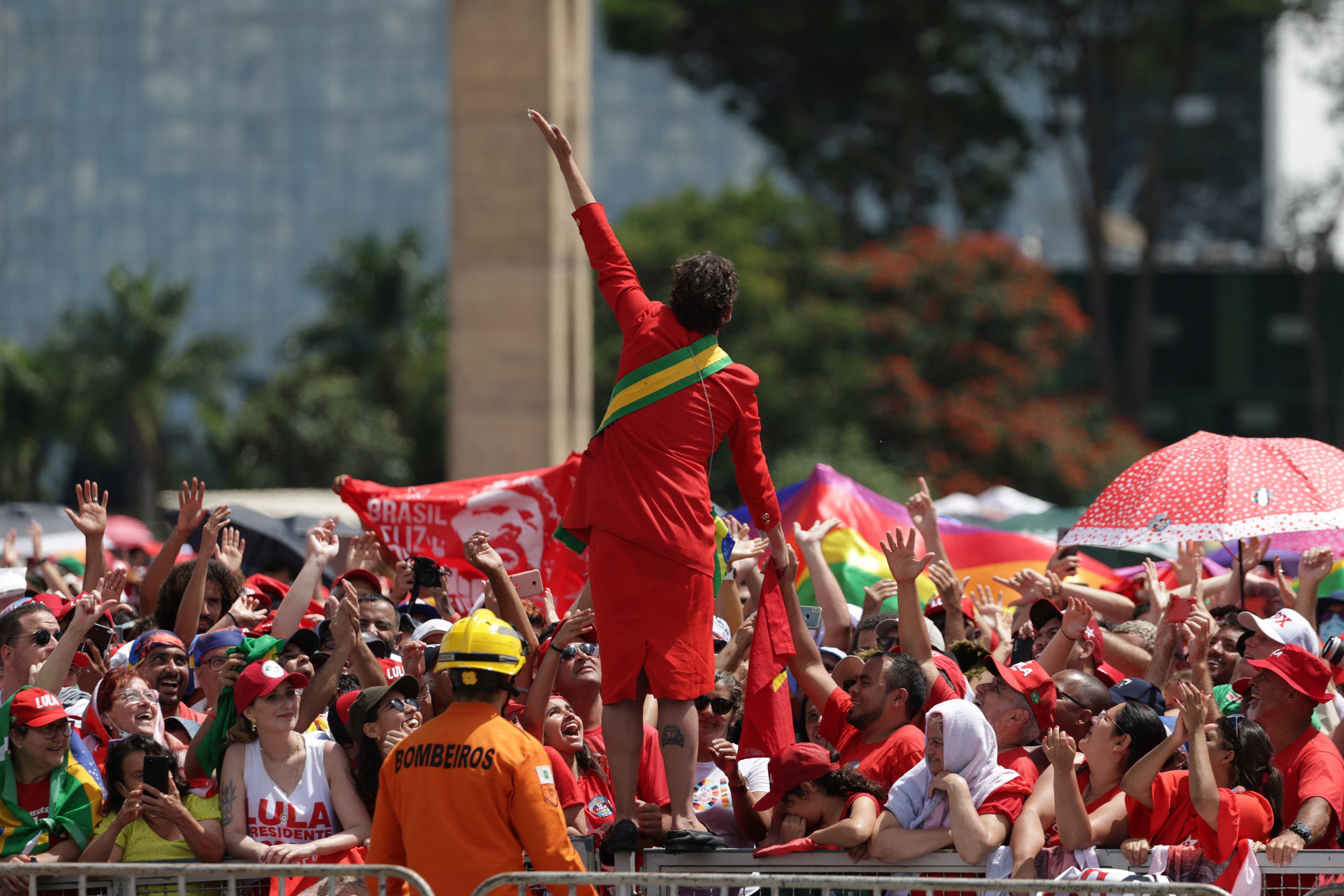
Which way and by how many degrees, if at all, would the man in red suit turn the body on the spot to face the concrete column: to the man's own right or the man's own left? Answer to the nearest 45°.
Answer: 0° — they already face it

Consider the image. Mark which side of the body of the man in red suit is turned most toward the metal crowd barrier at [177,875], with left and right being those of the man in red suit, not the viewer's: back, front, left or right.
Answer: left

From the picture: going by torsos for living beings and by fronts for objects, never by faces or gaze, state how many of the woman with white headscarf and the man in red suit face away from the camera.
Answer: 1

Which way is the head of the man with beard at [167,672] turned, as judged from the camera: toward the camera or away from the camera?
toward the camera

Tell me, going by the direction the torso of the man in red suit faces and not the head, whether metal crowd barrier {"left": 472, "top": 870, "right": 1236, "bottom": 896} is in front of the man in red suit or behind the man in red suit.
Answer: behind

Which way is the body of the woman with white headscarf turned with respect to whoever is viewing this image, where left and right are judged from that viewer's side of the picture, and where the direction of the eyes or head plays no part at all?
facing the viewer and to the left of the viewer

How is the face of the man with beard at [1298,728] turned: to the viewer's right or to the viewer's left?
to the viewer's left

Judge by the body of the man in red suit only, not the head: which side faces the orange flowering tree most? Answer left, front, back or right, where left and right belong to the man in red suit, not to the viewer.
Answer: front

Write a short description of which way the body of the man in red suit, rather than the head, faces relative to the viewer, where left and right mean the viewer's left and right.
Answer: facing away from the viewer

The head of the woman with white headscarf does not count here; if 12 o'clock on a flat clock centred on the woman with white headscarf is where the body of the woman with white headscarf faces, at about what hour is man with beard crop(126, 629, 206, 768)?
The man with beard is roughly at 2 o'clock from the woman with white headscarf.

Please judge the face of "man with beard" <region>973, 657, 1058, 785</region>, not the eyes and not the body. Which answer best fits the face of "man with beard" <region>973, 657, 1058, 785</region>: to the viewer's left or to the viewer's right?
to the viewer's left

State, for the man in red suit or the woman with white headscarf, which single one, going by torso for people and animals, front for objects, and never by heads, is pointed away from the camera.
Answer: the man in red suit

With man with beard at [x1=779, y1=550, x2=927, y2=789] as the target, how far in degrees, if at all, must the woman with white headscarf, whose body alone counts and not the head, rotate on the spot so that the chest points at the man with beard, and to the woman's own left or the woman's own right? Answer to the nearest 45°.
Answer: approximately 90° to the woman's own right

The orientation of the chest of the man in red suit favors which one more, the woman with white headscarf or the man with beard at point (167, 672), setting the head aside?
the man with beard

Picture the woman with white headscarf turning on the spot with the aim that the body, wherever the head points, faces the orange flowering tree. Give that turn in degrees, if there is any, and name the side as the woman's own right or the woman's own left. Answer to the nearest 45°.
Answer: approximately 135° to the woman's own right

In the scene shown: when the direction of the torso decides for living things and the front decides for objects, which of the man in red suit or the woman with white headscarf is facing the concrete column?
the man in red suit
